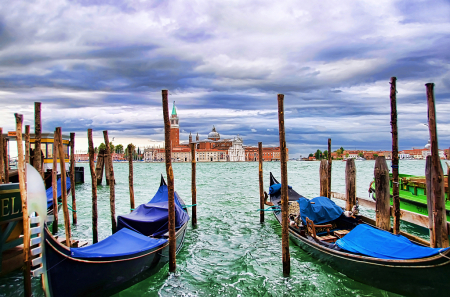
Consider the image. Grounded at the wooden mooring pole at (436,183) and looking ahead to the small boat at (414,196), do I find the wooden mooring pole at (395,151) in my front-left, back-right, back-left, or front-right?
front-left

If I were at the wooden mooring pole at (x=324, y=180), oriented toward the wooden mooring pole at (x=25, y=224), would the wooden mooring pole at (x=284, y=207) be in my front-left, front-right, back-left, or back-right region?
front-left

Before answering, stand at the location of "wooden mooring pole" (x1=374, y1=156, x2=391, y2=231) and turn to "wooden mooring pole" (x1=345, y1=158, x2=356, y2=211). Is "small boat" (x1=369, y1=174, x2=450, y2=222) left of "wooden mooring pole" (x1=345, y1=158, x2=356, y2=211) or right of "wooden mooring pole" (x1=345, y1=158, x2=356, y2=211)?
right
